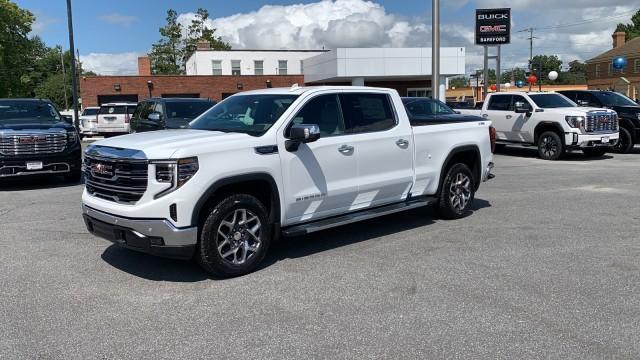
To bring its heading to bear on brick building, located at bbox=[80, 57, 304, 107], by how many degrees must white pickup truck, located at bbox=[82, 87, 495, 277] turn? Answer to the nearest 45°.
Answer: approximately 135° to its right

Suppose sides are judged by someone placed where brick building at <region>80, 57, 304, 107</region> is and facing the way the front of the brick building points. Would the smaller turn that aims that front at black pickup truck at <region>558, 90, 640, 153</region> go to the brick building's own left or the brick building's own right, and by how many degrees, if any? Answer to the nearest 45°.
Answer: approximately 45° to the brick building's own left

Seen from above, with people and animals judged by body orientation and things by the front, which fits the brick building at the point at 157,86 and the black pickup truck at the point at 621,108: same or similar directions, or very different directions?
same or similar directions

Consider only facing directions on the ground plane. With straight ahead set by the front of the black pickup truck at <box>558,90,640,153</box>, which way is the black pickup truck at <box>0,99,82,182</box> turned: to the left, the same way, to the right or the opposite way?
the same way

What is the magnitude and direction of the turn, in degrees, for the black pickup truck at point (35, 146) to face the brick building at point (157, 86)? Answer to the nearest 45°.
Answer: approximately 180°

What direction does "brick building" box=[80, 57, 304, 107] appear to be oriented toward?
toward the camera

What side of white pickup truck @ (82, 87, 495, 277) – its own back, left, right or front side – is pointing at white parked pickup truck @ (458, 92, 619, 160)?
back

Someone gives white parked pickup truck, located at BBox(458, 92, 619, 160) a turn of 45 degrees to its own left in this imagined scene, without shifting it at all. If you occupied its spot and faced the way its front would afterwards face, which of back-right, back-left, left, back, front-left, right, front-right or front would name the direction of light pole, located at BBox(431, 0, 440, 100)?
back-left

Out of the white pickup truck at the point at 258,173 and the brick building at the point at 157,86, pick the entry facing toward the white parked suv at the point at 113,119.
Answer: the brick building

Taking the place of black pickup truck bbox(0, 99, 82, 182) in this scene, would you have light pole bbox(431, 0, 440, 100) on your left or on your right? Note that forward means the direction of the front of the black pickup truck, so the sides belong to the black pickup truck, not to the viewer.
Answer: on your left

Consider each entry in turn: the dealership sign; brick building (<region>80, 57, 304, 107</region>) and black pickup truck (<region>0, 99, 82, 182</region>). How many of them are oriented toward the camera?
3

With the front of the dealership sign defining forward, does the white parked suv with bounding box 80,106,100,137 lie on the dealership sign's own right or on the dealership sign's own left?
on the dealership sign's own right

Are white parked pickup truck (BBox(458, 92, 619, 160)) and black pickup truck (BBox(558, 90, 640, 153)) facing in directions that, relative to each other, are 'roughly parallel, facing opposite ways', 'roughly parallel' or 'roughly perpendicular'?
roughly parallel

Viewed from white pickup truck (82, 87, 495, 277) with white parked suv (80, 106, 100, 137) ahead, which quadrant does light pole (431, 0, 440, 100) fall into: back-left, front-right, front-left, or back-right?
front-right

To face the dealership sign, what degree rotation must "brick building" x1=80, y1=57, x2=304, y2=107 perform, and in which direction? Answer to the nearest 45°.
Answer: approximately 45° to its left

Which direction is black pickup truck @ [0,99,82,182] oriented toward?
toward the camera
